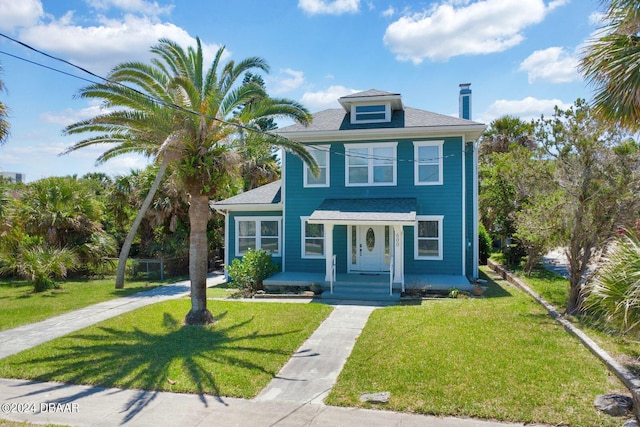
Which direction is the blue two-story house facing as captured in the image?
toward the camera

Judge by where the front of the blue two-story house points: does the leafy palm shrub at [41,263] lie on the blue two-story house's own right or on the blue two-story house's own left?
on the blue two-story house's own right

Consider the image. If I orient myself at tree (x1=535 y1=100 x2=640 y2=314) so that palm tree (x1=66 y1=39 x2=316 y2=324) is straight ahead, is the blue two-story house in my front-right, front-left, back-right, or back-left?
front-right

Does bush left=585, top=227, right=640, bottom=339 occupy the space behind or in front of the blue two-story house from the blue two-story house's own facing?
in front

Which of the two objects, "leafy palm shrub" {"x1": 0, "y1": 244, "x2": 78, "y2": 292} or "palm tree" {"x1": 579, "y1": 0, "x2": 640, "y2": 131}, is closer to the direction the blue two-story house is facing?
the palm tree

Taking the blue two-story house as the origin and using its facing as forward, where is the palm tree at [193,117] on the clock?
The palm tree is roughly at 1 o'clock from the blue two-story house.

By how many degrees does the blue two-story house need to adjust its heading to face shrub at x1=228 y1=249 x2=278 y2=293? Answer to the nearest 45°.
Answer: approximately 90° to its right

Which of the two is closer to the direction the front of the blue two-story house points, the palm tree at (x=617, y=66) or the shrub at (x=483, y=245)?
the palm tree

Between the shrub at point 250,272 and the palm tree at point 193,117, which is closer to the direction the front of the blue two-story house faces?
the palm tree

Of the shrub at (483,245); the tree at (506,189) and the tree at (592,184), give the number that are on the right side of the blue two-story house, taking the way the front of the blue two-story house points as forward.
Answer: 0

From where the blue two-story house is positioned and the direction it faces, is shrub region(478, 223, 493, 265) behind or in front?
behind

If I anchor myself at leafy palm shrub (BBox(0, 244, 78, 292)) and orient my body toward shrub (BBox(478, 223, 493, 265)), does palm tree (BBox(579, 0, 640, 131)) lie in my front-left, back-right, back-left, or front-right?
front-right

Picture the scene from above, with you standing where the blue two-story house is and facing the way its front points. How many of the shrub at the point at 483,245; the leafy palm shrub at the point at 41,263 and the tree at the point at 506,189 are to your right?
1

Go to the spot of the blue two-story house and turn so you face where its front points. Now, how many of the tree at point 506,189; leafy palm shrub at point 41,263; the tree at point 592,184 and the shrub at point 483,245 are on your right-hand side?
1

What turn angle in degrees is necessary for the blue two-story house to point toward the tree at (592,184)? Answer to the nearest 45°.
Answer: approximately 45° to its left
